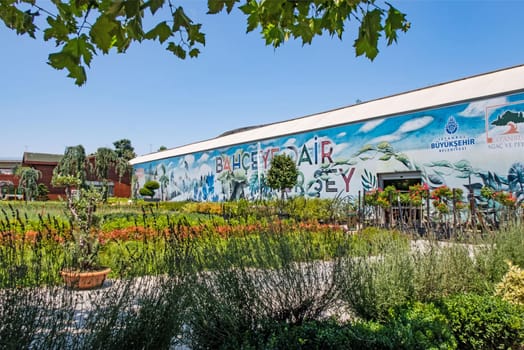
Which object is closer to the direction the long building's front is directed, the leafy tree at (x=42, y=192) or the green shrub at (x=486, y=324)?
the green shrub

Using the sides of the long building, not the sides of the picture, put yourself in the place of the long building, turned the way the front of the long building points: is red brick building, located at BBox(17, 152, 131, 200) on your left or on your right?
on your right

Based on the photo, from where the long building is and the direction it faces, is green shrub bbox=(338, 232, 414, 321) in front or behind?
in front

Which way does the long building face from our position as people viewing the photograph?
facing the viewer and to the left of the viewer

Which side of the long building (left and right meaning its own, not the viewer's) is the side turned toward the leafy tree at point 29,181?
right

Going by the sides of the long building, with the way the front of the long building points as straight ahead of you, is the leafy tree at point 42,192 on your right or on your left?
on your right

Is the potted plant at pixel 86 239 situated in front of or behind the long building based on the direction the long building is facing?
in front

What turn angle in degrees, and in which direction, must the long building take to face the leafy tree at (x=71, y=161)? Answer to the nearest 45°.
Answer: approximately 90° to its right

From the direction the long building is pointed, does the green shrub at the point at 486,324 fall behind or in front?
in front

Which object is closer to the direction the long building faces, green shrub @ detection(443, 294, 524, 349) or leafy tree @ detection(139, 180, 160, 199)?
the green shrub

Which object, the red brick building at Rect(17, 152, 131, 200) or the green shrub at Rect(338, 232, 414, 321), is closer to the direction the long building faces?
the green shrub

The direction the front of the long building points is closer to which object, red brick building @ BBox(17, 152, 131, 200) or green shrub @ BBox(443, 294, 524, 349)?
the green shrub
